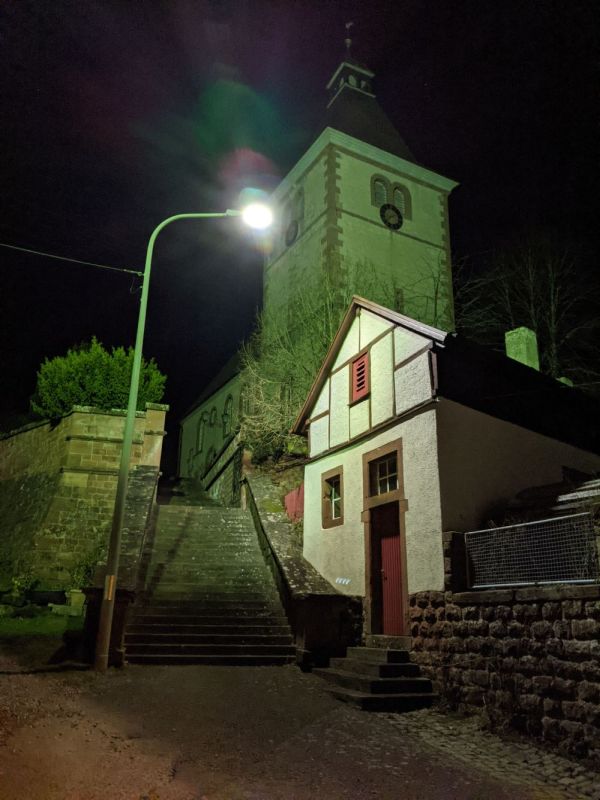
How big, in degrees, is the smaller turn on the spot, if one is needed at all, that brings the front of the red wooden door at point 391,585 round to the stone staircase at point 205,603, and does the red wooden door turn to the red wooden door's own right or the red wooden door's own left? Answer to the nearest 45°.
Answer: approximately 45° to the red wooden door's own right

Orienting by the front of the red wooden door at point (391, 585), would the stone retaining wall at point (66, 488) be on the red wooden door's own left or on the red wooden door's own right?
on the red wooden door's own right

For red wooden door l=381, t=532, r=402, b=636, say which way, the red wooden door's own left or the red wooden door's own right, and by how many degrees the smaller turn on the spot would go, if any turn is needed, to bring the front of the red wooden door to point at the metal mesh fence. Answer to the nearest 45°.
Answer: approximately 90° to the red wooden door's own left

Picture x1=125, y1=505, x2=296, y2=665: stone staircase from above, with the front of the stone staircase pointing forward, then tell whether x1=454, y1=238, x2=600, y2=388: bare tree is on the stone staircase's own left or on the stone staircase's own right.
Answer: on the stone staircase's own left

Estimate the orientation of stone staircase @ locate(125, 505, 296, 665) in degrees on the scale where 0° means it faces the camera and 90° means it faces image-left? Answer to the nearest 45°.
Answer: approximately 0°

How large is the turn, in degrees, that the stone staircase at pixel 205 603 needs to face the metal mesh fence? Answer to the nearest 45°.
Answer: approximately 45° to its left

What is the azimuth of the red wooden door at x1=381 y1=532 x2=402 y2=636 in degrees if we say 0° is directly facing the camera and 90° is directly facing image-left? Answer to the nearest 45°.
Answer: approximately 45°

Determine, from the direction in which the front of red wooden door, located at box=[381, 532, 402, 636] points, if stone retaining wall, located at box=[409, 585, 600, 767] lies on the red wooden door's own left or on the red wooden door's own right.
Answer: on the red wooden door's own left
